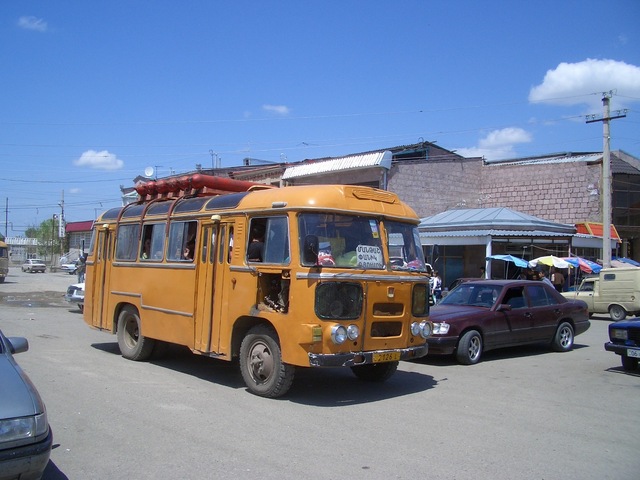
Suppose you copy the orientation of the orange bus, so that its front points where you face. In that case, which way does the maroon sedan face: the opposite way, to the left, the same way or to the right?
to the right

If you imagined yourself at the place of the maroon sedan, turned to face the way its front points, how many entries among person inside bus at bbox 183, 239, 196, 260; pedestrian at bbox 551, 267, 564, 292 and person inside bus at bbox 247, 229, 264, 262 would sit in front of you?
2

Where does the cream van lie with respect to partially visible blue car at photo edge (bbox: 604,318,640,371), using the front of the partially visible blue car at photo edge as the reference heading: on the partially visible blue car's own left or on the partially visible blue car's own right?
on the partially visible blue car's own right

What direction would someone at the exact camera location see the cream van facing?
facing to the left of the viewer

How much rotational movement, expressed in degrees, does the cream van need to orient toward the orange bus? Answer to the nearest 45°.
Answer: approximately 90° to its left

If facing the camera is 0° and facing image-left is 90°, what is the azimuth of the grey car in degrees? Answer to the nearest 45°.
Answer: approximately 315°

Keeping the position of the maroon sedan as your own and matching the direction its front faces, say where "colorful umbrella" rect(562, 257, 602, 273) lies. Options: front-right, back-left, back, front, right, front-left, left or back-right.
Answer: back-right

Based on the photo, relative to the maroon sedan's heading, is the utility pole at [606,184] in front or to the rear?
to the rear

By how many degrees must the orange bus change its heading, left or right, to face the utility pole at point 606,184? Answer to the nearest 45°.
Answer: approximately 90° to its left

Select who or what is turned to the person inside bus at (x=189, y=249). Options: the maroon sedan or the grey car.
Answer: the maroon sedan

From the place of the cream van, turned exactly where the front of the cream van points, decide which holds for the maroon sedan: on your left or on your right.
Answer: on your left

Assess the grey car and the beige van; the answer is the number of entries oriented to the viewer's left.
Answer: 1
